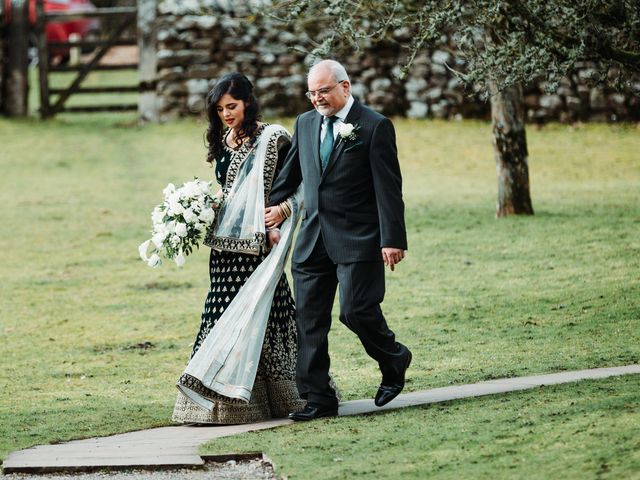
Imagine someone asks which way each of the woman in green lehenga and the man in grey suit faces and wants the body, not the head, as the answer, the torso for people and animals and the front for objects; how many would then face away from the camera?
0

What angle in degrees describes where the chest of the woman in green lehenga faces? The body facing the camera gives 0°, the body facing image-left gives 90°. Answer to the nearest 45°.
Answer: approximately 45°

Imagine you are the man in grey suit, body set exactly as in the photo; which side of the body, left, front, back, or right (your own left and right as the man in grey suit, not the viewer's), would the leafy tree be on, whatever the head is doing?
back

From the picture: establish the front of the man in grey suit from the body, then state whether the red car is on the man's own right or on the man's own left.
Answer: on the man's own right

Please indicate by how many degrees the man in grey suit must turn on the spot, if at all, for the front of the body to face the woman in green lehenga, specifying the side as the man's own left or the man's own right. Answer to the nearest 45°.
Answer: approximately 90° to the man's own right

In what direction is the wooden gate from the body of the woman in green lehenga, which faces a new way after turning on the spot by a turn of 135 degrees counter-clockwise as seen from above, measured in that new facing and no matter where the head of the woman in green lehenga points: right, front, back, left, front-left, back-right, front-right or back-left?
left

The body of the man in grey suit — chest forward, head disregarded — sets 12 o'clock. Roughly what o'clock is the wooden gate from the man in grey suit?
The wooden gate is roughly at 4 o'clock from the man in grey suit.

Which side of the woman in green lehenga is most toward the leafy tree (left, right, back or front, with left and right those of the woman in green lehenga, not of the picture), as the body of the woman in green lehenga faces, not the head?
back
